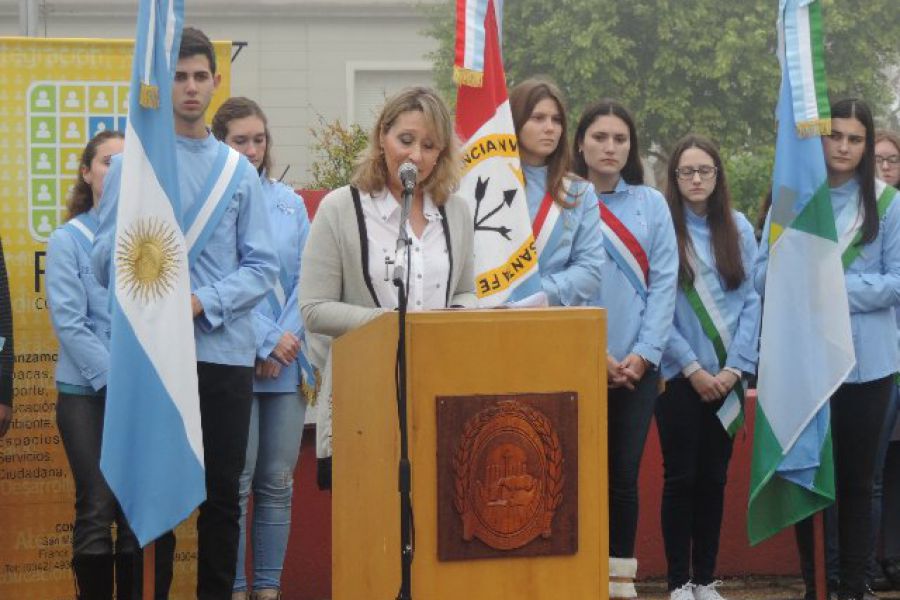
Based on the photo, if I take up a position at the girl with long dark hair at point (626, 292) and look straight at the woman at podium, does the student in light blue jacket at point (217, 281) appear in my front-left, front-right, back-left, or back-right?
front-right

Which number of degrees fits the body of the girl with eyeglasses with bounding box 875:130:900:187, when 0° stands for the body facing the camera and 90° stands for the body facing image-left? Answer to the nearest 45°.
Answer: approximately 45°

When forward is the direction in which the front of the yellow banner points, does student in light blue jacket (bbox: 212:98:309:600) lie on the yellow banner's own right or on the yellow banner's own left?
on the yellow banner's own left

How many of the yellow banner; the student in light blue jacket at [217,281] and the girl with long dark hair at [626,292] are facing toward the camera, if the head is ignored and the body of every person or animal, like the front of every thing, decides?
3

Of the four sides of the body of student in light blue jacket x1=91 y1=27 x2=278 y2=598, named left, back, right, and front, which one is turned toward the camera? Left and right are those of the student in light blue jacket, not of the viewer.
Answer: front

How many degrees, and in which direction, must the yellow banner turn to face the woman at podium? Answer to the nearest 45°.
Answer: approximately 45° to its left

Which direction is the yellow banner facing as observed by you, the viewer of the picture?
facing the viewer

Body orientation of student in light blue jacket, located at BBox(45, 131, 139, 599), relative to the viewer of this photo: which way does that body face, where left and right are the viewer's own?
facing the viewer and to the right of the viewer

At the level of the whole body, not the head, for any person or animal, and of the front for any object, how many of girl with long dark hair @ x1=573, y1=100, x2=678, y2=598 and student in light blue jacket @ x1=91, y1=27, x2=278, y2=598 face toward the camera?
2

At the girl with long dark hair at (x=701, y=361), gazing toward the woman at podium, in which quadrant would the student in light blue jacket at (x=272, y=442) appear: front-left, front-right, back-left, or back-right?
front-right

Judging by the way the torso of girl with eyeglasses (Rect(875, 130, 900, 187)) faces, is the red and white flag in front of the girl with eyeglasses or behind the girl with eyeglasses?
in front
